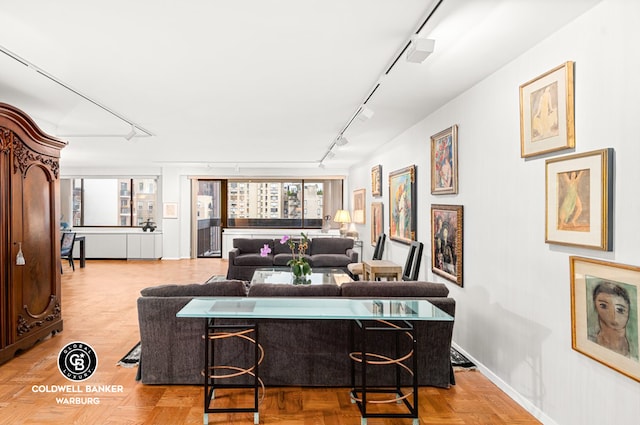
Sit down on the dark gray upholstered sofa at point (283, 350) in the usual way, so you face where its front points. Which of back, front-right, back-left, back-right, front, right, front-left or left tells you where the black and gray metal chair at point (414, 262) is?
front-right

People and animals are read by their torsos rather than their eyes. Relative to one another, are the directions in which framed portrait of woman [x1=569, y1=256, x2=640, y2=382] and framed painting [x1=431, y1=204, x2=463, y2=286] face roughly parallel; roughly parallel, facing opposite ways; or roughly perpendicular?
roughly parallel

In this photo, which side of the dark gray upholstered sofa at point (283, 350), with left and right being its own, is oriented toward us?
back

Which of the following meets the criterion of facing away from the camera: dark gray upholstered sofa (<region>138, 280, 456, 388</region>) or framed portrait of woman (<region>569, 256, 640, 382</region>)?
the dark gray upholstered sofa

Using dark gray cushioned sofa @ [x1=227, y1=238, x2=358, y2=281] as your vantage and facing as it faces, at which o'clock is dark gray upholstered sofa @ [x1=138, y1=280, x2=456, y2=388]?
dark gray upholstered sofa @ [x1=138, y1=280, x2=456, y2=388] is roughly at 12 o'clock from dark gray cushioned sofa @ [x1=227, y1=238, x2=358, y2=281].

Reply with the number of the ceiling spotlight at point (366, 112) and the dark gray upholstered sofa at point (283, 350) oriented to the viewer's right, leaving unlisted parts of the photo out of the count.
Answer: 1

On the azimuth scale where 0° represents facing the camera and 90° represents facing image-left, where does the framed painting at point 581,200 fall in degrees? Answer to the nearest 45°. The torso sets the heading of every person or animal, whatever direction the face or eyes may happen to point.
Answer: approximately 45°

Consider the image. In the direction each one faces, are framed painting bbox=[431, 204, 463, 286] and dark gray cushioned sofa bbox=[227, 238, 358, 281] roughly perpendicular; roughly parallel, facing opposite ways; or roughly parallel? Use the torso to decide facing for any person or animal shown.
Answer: roughly perpendicular

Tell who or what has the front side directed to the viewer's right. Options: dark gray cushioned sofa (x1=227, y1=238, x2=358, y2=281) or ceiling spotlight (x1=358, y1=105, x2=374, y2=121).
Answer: the ceiling spotlight

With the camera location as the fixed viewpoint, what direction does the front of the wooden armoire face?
facing the viewer and to the right of the viewer

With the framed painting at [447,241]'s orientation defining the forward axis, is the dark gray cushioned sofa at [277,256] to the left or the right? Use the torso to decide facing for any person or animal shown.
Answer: on its right

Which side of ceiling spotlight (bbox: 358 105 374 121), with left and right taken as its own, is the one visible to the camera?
right

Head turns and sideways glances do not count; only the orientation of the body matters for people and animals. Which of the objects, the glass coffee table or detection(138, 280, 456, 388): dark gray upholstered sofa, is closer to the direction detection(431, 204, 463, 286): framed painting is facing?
the dark gray upholstered sofa

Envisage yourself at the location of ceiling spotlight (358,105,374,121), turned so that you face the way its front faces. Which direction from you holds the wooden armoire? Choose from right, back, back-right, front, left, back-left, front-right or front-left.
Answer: back

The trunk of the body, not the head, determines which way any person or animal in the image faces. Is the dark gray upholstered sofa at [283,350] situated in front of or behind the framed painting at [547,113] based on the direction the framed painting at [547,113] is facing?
in front

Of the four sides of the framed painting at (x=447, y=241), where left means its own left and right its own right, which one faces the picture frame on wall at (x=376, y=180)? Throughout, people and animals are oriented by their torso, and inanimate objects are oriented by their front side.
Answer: right

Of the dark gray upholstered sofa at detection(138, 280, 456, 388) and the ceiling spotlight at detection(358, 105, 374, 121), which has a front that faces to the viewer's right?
the ceiling spotlight

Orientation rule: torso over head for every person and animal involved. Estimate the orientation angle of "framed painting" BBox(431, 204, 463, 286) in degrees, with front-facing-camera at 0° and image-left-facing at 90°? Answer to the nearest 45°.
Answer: approximately 45°

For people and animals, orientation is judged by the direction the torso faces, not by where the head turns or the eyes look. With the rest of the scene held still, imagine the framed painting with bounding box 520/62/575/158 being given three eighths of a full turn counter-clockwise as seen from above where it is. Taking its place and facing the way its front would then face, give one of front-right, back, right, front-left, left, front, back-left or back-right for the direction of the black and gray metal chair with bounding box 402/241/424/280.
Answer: back-left
